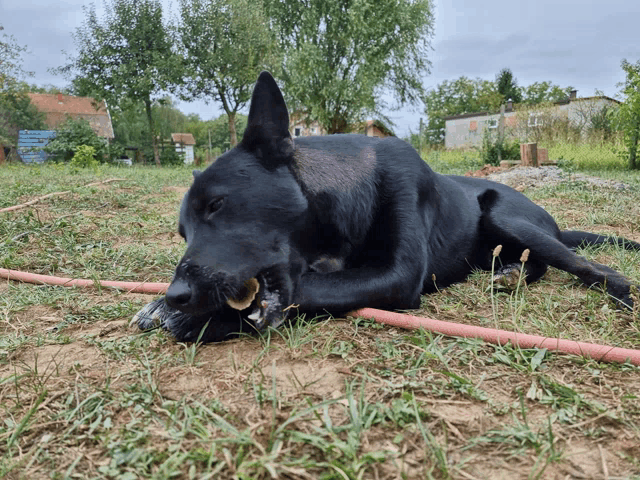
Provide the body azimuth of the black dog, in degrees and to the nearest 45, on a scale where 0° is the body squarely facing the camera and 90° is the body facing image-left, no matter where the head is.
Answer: approximately 45°

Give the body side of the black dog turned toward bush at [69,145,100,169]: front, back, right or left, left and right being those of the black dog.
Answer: right

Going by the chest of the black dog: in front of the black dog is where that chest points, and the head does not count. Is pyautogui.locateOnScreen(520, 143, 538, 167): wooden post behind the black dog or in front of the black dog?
behind

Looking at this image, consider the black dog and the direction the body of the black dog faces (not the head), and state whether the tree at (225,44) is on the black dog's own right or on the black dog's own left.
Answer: on the black dog's own right

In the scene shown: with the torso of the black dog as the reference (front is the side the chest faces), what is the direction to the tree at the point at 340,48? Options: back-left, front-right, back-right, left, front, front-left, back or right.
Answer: back-right

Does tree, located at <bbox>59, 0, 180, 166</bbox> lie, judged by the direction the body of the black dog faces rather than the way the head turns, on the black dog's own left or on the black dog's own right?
on the black dog's own right

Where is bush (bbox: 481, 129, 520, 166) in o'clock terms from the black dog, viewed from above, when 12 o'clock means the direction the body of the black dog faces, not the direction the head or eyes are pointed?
The bush is roughly at 5 o'clock from the black dog.

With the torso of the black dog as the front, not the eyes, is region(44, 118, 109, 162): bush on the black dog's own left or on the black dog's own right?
on the black dog's own right
